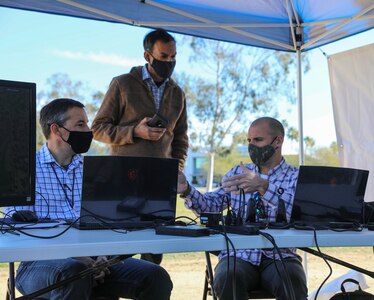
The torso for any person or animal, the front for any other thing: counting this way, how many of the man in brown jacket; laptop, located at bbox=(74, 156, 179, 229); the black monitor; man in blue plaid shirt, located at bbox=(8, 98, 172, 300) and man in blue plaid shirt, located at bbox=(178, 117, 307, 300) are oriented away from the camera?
1

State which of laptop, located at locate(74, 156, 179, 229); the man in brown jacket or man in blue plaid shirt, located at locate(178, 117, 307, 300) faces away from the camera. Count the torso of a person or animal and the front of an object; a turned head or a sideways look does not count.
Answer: the laptop

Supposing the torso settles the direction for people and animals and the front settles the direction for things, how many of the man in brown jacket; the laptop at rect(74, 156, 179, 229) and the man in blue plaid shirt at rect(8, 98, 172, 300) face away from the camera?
1

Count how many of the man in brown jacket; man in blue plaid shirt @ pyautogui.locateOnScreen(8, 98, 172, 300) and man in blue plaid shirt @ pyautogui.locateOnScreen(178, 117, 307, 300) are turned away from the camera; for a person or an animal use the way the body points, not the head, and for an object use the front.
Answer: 0

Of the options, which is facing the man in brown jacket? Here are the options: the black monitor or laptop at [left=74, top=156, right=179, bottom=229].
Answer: the laptop

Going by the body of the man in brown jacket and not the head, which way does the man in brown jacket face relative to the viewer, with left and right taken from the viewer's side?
facing the viewer and to the right of the viewer

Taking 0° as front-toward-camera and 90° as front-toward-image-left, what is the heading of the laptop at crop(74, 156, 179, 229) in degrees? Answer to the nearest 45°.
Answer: approximately 180°

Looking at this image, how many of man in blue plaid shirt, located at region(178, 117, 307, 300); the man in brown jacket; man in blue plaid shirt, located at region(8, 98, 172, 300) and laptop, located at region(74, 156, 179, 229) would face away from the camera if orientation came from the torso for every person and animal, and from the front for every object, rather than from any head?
1

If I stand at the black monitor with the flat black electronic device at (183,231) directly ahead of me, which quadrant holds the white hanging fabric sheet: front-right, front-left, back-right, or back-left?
front-left

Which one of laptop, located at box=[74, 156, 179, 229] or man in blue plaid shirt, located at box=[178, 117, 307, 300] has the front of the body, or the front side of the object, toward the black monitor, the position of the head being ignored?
the man in blue plaid shirt

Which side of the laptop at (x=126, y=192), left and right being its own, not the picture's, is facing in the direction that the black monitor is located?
left

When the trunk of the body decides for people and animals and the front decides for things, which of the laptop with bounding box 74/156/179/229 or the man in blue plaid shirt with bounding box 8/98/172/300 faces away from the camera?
the laptop

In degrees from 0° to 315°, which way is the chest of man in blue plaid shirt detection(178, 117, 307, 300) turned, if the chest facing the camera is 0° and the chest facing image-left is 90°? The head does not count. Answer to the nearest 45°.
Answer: approximately 45°

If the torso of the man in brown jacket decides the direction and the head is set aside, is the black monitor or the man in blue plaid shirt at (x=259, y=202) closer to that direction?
the man in blue plaid shirt
